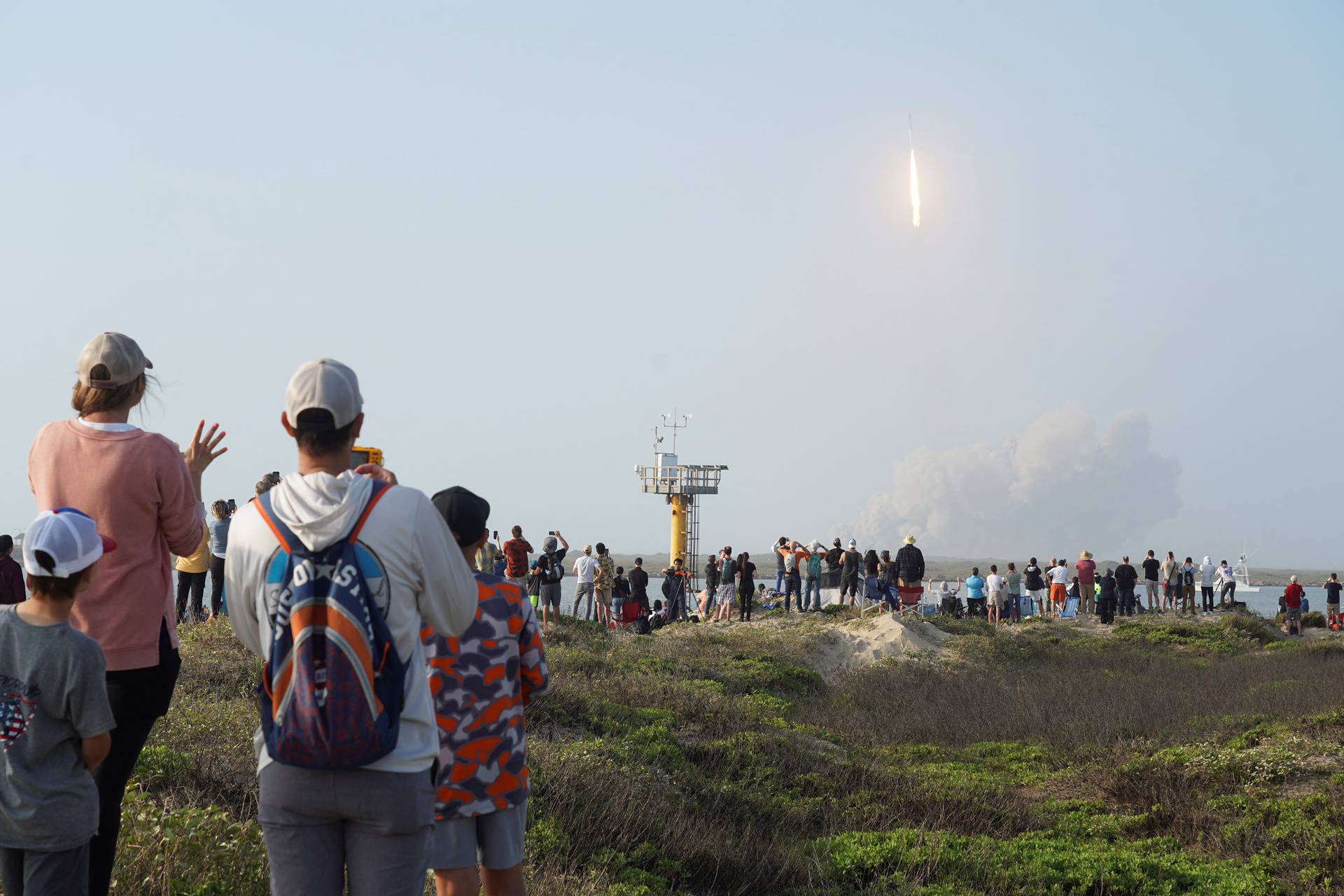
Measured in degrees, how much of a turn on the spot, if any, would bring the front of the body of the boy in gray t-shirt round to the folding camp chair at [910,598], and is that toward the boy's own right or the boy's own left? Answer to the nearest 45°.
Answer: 0° — they already face it

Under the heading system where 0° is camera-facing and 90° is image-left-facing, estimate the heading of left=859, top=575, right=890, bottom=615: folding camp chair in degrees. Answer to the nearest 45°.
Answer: approximately 225°

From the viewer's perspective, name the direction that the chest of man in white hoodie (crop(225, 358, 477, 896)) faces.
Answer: away from the camera

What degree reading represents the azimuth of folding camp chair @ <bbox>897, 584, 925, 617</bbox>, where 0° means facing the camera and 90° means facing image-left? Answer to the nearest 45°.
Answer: approximately 180°

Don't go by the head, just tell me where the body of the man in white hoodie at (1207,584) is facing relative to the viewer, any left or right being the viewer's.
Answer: facing away from the viewer

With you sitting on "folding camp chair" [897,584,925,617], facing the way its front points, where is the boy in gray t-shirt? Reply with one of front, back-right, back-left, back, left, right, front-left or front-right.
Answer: back

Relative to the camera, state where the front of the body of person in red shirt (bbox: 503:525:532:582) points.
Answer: away from the camera

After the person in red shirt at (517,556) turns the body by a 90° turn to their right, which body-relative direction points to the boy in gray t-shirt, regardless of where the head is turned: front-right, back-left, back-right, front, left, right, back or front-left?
right

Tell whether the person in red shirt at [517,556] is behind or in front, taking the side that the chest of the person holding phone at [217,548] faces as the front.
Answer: in front

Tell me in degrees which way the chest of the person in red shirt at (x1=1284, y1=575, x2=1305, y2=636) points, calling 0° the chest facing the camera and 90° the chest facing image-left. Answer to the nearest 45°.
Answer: approximately 180°

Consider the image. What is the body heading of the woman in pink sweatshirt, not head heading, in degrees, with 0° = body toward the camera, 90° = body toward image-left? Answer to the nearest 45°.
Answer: approximately 225°
